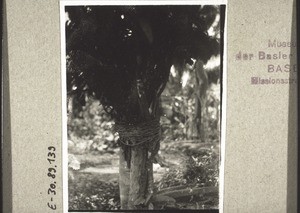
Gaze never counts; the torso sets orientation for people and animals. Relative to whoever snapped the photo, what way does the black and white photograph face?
facing the viewer
